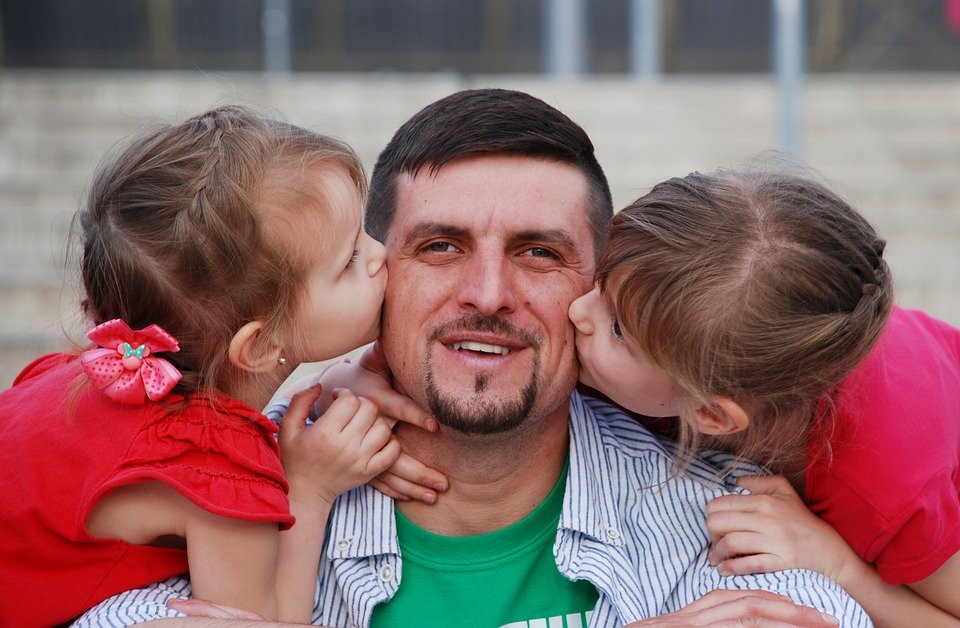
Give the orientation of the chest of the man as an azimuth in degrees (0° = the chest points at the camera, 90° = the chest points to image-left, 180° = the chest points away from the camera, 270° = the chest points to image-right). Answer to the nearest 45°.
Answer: approximately 0°

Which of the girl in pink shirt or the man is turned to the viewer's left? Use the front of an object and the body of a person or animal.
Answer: the girl in pink shirt

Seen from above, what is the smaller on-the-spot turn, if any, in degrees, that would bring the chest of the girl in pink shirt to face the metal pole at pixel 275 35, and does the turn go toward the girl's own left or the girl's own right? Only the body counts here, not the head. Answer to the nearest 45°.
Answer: approximately 45° to the girl's own right

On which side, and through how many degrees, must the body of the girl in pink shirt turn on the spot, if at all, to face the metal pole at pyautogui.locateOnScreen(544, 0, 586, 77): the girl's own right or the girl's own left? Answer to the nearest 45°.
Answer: approximately 90° to the girl's own right

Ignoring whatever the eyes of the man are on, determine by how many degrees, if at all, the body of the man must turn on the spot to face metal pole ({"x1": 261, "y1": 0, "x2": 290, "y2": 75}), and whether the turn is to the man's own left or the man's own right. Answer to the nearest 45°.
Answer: approximately 180°

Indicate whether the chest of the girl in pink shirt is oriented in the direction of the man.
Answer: yes

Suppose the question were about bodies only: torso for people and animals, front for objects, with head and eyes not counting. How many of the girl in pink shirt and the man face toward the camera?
1

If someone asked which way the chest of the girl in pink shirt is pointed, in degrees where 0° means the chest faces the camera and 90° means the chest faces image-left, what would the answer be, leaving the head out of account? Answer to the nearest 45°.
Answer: approximately 90°

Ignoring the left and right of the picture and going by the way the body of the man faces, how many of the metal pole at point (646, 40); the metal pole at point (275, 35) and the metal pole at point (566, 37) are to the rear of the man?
3

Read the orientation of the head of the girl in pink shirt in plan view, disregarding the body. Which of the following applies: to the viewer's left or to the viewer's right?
to the viewer's left

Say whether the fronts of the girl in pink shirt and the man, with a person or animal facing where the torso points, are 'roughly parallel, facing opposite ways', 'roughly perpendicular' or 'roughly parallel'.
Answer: roughly perpendicular
